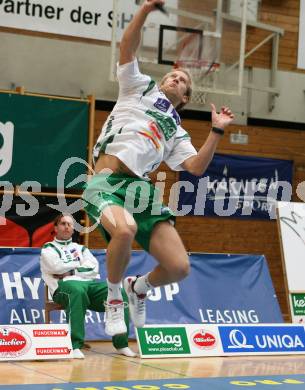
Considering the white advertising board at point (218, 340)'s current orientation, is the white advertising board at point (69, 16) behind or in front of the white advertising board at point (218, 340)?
behind

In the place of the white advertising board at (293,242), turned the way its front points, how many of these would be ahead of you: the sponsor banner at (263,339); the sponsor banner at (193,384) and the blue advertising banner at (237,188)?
2

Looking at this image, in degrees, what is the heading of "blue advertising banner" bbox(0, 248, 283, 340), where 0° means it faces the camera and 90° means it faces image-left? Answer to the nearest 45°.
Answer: approximately 0°

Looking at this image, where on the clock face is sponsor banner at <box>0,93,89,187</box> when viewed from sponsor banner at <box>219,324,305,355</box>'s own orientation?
sponsor banner at <box>0,93,89,187</box> is roughly at 4 o'clock from sponsor banner at <box>219,324,305,355</box>.

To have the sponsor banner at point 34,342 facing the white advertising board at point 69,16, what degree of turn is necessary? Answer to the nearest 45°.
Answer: approximately 180°
